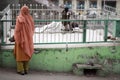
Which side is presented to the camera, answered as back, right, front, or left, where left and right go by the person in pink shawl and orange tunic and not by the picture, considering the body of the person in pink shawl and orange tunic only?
back
